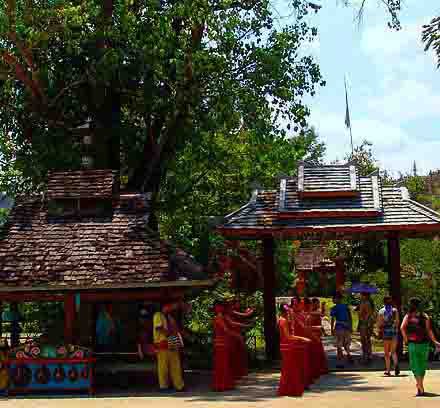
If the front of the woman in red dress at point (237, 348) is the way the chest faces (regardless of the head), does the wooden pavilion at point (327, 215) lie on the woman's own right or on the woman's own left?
on the woman's own left

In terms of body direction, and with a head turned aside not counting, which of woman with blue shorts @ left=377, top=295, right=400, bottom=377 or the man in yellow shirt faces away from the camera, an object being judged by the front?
the woman with blue shorts

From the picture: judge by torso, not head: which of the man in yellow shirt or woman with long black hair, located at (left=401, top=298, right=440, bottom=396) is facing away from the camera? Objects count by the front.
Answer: the woman with long black hair

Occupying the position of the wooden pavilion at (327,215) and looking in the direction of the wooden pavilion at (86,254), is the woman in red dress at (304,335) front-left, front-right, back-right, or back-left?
front-left

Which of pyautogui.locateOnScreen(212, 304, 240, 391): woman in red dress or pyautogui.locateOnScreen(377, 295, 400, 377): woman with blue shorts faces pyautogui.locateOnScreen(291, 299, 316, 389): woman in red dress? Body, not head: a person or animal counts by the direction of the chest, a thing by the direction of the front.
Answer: pyautogui.locateOnScreen(212, 304, 240, 391): woman in red dress

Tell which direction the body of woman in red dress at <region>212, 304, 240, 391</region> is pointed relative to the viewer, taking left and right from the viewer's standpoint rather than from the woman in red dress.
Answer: facing to the right of the viewer

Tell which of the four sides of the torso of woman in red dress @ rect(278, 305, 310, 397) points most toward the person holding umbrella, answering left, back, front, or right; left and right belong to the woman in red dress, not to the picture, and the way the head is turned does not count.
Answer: left

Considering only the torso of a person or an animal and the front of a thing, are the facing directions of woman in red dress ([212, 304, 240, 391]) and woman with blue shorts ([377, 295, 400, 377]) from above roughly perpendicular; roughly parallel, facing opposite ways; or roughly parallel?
roughly perpendicular

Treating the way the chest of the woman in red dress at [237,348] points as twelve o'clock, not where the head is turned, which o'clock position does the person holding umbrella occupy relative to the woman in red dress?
The person holding umbrella is roughly at 11 o'clock from the woman in red dress.

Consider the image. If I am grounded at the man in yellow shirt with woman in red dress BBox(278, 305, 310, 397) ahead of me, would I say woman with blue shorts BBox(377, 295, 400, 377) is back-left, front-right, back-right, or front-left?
front-left
